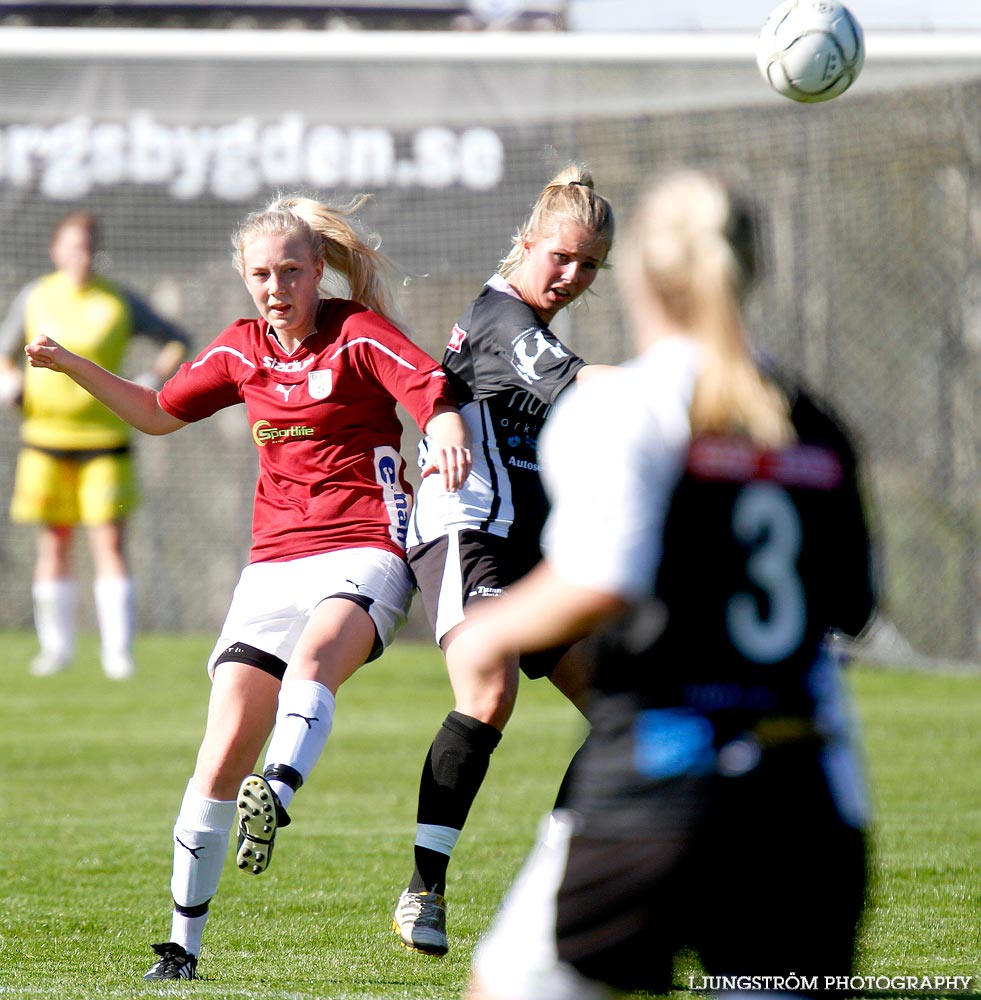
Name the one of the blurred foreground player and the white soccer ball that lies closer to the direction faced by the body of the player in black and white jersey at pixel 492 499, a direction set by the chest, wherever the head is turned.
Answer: the blurred foreground player

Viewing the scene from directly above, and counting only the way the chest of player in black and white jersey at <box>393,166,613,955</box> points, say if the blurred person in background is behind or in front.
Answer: behind

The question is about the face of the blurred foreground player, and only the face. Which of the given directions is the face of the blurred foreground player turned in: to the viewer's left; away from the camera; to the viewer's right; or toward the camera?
away from the camera

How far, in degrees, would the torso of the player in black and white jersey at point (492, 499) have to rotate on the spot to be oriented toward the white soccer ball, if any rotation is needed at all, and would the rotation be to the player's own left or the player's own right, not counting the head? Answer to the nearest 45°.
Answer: approximately 90° to the player's own left

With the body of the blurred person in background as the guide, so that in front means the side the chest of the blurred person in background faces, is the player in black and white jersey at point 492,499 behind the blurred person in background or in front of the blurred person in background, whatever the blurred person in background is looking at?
in front

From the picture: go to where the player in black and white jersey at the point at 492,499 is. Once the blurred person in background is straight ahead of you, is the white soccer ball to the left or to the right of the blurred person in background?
right

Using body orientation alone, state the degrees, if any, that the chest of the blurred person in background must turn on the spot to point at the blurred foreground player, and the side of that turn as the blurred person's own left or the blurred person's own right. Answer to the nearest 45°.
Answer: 0° — they already face them

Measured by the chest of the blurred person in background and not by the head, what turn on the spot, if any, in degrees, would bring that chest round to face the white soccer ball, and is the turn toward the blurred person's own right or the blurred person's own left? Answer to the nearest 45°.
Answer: approximately 45° to the blurred person's own left
